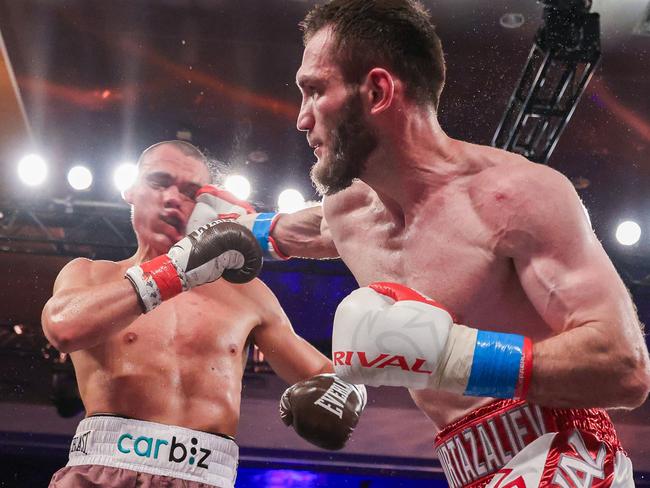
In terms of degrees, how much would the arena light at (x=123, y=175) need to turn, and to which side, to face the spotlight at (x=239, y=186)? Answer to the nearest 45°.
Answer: approximately 90° to its left

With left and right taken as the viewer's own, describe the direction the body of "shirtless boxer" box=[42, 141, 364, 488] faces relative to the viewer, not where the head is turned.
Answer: facing the viewer

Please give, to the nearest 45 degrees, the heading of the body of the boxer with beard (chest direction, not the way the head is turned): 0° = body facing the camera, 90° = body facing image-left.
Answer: approximately 45°

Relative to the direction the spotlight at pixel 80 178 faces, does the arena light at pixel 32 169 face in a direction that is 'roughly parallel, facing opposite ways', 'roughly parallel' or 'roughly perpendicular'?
roughly parallel

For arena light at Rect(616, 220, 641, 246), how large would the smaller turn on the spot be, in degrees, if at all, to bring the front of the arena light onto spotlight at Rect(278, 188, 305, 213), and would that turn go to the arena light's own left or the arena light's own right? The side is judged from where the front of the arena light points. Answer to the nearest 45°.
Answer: approximately 45° to the arena light's own right

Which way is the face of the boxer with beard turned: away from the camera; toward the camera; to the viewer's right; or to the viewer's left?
to the viewer's left

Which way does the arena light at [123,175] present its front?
toward the camera

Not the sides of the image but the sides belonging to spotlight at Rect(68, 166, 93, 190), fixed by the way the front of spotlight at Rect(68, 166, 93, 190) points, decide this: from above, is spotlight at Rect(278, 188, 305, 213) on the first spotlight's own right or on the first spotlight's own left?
on the first spotlight's own left

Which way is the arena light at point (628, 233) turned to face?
toward the camera

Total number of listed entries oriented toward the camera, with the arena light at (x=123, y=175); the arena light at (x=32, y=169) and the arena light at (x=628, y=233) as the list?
3

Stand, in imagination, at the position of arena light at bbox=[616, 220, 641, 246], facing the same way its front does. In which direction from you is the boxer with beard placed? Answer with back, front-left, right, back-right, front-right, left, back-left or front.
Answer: front

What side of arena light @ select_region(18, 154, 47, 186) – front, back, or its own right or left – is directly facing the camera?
front
